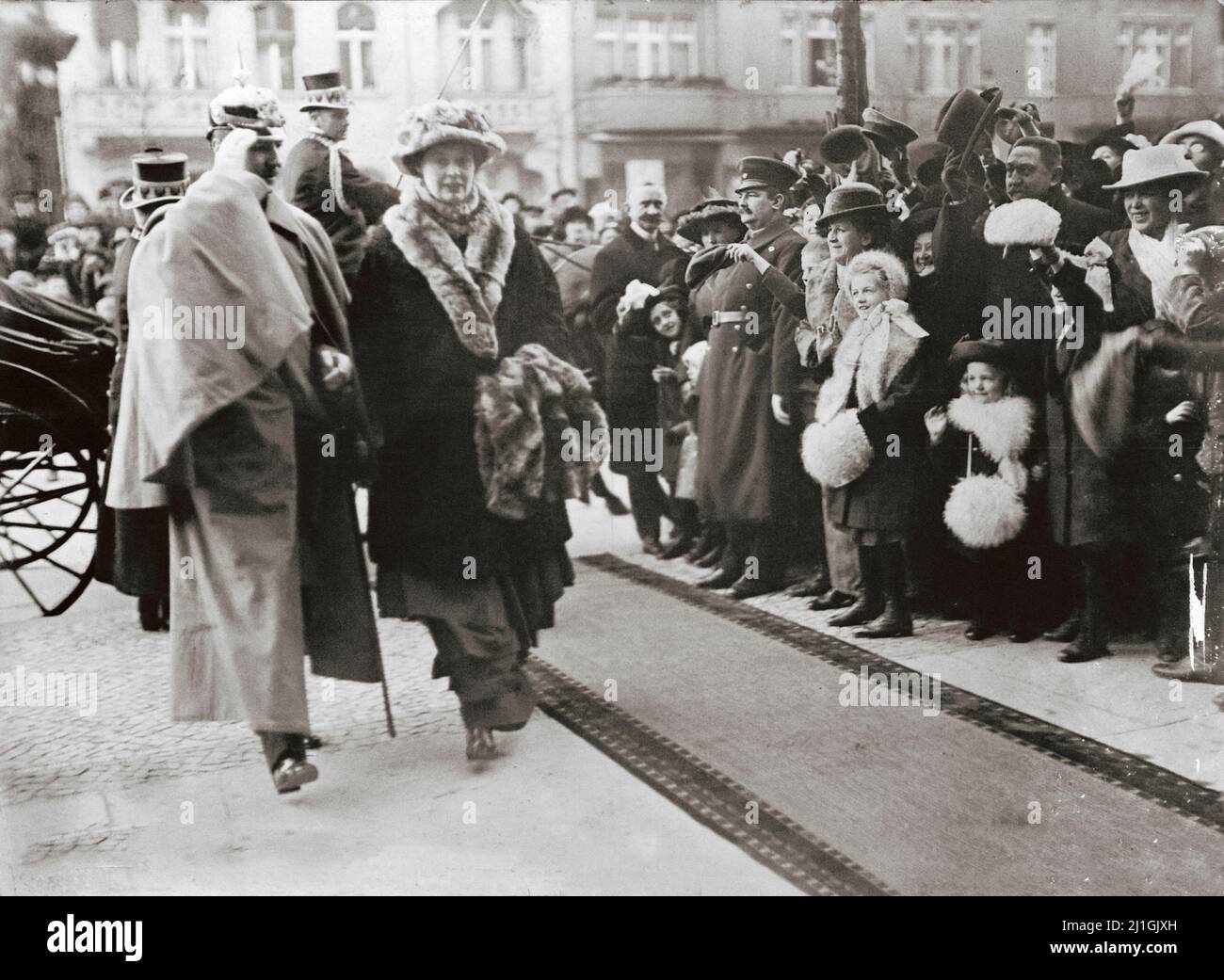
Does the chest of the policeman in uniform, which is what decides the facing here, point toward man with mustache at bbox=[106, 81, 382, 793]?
yes

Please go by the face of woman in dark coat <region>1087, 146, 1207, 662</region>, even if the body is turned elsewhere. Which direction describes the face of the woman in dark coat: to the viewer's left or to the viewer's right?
to the viewer's left

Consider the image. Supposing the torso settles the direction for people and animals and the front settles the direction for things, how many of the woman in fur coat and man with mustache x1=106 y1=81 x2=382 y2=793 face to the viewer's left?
0

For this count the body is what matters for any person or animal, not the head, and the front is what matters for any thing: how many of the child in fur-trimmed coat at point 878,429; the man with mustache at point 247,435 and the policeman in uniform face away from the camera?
0

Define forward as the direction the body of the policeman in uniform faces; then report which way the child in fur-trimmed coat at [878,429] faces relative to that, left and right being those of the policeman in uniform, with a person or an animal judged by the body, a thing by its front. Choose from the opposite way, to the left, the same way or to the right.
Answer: the same way

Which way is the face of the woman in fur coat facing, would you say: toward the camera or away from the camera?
toward the camera

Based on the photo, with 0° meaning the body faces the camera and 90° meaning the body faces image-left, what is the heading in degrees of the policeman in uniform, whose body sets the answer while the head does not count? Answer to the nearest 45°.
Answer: approximately 45°

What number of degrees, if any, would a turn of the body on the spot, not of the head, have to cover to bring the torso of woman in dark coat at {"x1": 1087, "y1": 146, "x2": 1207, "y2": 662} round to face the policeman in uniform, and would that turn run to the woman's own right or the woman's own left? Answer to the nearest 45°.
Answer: approximately 45° to the woman's own right

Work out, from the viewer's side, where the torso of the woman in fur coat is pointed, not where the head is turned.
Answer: toward the camera

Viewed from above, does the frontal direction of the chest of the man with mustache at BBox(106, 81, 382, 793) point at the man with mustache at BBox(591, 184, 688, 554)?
no

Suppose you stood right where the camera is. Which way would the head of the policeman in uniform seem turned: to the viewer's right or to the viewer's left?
to the viewer's left

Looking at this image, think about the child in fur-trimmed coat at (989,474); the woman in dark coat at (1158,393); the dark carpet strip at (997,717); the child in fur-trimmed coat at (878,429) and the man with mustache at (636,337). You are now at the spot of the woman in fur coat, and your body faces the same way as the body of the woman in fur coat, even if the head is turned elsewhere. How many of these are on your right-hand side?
0
